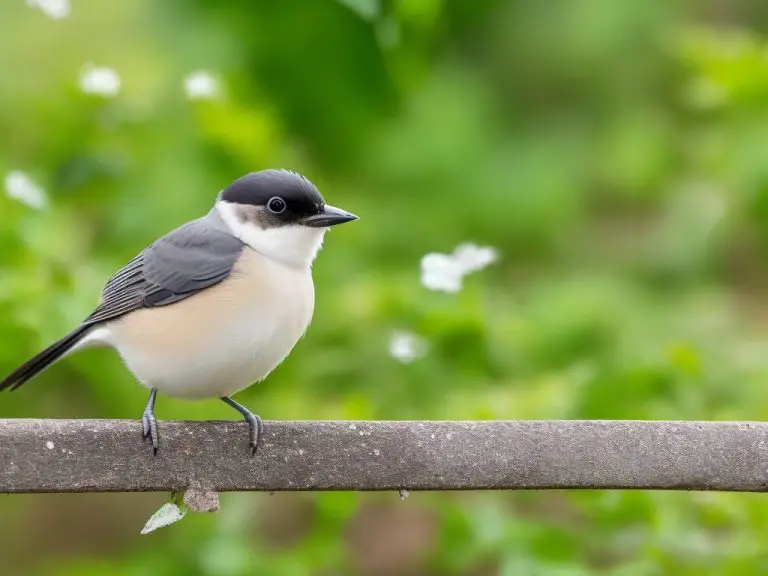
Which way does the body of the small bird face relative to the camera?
to the viewer's right

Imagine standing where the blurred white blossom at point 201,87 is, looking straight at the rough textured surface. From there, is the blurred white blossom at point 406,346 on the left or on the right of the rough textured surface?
left

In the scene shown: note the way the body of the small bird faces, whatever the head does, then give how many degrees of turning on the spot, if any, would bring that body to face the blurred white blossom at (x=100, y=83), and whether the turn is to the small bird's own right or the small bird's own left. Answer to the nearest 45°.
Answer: approximately 135° to the small bird's own left

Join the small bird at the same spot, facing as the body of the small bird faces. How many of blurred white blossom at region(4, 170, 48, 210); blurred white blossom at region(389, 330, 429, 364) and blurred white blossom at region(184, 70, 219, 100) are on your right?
0

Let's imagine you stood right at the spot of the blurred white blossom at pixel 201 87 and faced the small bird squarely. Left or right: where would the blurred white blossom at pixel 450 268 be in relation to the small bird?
left

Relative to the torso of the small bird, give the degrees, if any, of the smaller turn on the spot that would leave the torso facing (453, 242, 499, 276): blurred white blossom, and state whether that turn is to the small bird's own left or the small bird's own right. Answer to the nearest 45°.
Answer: approximately 45° to the small bird's own left

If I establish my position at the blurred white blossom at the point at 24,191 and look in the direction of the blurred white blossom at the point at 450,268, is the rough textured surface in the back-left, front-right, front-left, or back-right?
front-right

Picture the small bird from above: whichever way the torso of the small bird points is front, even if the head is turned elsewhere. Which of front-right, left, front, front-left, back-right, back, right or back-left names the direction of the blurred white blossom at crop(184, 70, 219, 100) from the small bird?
left

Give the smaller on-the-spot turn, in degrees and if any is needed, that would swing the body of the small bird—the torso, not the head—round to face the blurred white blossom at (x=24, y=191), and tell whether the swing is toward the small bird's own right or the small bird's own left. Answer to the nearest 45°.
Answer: approximately 135° to the small bird's own left

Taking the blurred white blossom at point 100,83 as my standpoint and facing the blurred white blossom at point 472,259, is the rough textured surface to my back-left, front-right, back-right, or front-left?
front-right

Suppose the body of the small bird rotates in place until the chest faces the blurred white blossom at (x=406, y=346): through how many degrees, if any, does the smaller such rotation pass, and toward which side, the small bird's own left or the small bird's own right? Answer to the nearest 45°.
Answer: approximately 45° to the small bird's own left
